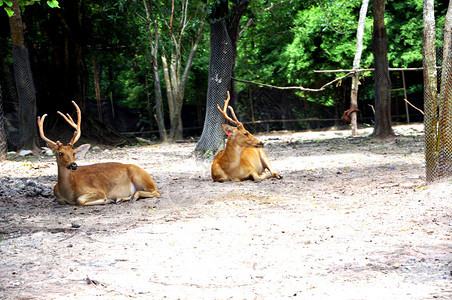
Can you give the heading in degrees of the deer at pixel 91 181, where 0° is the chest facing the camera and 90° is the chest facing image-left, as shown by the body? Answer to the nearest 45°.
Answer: approximately 90°

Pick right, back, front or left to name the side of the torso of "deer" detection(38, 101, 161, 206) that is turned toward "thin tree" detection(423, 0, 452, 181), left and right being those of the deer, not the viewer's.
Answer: back

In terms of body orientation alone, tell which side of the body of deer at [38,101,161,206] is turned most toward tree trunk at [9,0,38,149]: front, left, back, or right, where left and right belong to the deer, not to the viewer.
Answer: right

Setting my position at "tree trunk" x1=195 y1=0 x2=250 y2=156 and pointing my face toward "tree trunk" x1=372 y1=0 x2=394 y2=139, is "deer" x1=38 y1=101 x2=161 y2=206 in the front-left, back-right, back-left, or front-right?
back-right

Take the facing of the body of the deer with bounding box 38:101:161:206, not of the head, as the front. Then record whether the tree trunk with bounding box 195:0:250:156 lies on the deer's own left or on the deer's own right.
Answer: on the deer's own right

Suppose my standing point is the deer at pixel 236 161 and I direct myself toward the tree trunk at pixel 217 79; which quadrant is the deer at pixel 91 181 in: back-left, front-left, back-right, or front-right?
back-left

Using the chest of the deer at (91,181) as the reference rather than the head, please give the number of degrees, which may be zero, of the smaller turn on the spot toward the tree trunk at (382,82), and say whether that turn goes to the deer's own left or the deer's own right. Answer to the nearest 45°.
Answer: approximately 135° to the deer's own right

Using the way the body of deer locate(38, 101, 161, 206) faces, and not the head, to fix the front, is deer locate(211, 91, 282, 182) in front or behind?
behind
